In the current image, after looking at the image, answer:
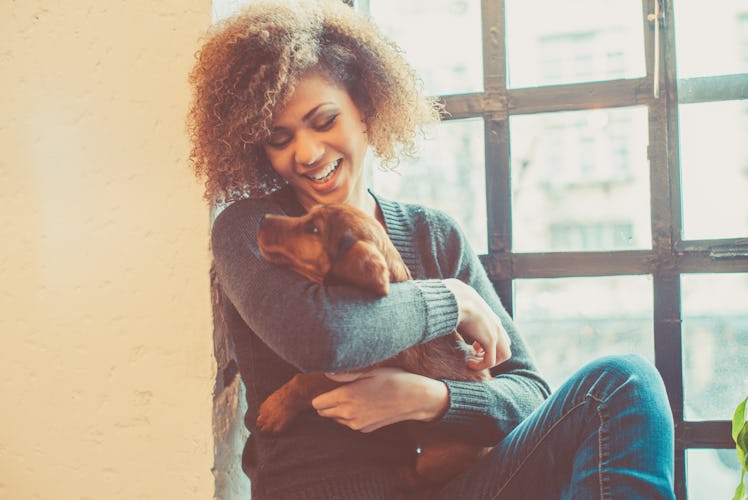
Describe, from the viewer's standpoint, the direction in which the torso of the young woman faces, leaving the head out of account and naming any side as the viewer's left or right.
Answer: facing the viewer and to the right of the viewer

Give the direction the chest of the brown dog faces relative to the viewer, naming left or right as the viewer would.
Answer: facing to the left of the viewer
